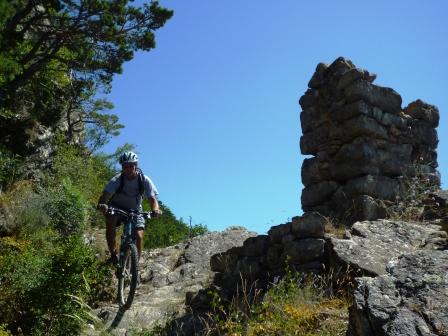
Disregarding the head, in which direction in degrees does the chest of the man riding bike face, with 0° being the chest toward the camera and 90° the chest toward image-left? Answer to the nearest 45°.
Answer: approximately 0°

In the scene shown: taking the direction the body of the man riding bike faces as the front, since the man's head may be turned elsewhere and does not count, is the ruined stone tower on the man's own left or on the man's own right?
on the man's own left

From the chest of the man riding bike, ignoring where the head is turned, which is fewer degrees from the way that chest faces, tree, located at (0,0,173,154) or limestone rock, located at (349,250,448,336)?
the limestone rock

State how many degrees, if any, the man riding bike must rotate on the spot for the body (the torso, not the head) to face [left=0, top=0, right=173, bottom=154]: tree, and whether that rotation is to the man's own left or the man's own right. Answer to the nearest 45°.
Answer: approximately 180°

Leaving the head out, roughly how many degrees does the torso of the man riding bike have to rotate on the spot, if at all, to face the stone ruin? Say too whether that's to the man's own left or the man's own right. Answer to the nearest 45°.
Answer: approximately 90° to the man's own left

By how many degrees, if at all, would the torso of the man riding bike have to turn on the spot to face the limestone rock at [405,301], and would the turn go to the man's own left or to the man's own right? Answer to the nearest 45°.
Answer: approximately 45° to the man's own left

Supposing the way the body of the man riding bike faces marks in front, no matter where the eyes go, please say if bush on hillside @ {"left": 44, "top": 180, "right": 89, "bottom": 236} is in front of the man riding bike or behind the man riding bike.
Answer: behind

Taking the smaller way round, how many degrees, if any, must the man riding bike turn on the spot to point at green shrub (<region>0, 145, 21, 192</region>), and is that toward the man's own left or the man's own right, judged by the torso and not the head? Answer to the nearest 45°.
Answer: approximately 135° to the man's own right
